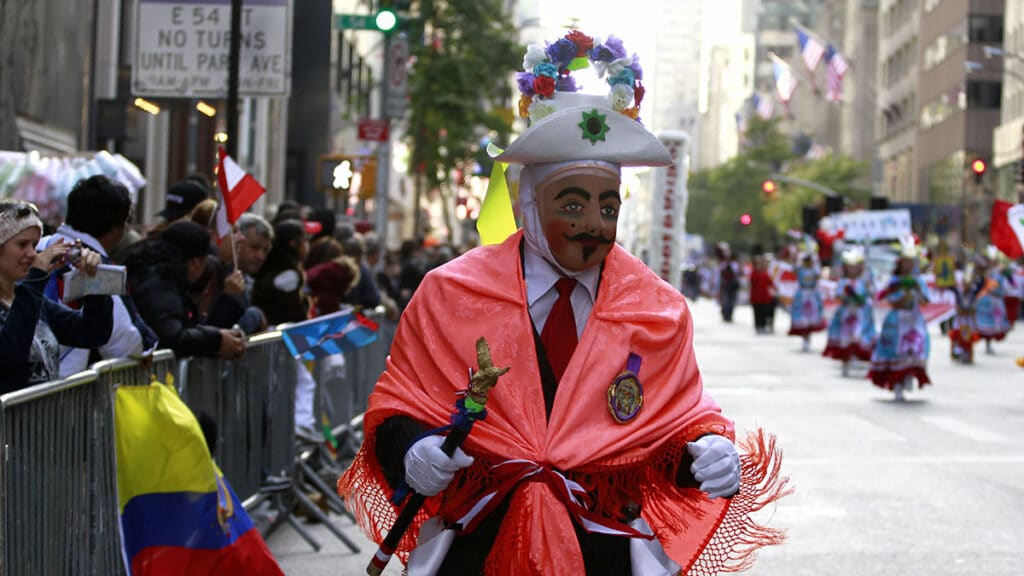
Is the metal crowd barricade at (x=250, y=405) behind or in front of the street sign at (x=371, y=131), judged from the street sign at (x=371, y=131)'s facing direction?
in front

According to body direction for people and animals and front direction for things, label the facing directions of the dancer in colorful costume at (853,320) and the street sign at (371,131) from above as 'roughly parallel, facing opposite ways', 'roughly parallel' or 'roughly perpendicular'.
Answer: roughly parallel

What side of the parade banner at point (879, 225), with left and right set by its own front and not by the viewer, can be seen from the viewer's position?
front

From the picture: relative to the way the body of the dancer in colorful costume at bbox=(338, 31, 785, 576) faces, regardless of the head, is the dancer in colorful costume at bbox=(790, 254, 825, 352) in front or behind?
behind

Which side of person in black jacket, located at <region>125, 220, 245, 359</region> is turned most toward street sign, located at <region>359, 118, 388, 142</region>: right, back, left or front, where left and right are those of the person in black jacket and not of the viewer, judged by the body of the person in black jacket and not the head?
left

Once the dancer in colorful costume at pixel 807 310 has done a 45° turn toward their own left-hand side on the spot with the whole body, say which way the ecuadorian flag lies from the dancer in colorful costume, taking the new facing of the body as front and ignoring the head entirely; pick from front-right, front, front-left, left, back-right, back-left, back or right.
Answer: front-right

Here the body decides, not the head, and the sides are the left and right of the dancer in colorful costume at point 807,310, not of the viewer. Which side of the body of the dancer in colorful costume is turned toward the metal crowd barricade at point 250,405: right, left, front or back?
front

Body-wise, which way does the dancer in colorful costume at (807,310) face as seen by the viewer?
toward the camera

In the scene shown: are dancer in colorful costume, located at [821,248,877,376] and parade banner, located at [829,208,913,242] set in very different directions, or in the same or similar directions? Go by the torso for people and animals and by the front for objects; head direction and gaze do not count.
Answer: same or similar directions

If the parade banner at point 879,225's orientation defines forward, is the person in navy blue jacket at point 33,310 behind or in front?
in front

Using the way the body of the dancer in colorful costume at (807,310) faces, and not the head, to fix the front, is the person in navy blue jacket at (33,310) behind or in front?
in front

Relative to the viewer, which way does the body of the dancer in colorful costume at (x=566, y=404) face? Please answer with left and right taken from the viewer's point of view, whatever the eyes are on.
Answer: facing the viewer

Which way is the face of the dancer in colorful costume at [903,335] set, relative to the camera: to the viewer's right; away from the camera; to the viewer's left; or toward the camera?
toward the camera

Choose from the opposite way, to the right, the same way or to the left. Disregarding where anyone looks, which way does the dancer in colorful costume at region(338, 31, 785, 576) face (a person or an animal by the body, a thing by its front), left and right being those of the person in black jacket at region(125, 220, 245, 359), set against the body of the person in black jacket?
to the right

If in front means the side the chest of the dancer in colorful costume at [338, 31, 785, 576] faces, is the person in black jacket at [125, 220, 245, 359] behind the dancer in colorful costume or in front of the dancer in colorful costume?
behind

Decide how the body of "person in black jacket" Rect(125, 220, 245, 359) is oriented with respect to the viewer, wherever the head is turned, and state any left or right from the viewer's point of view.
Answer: facing to the right of the viewer

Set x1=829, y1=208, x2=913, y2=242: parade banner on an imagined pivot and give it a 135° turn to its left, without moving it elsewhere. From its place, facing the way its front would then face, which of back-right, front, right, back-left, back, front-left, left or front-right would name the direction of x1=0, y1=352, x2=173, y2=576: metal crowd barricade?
back-right
